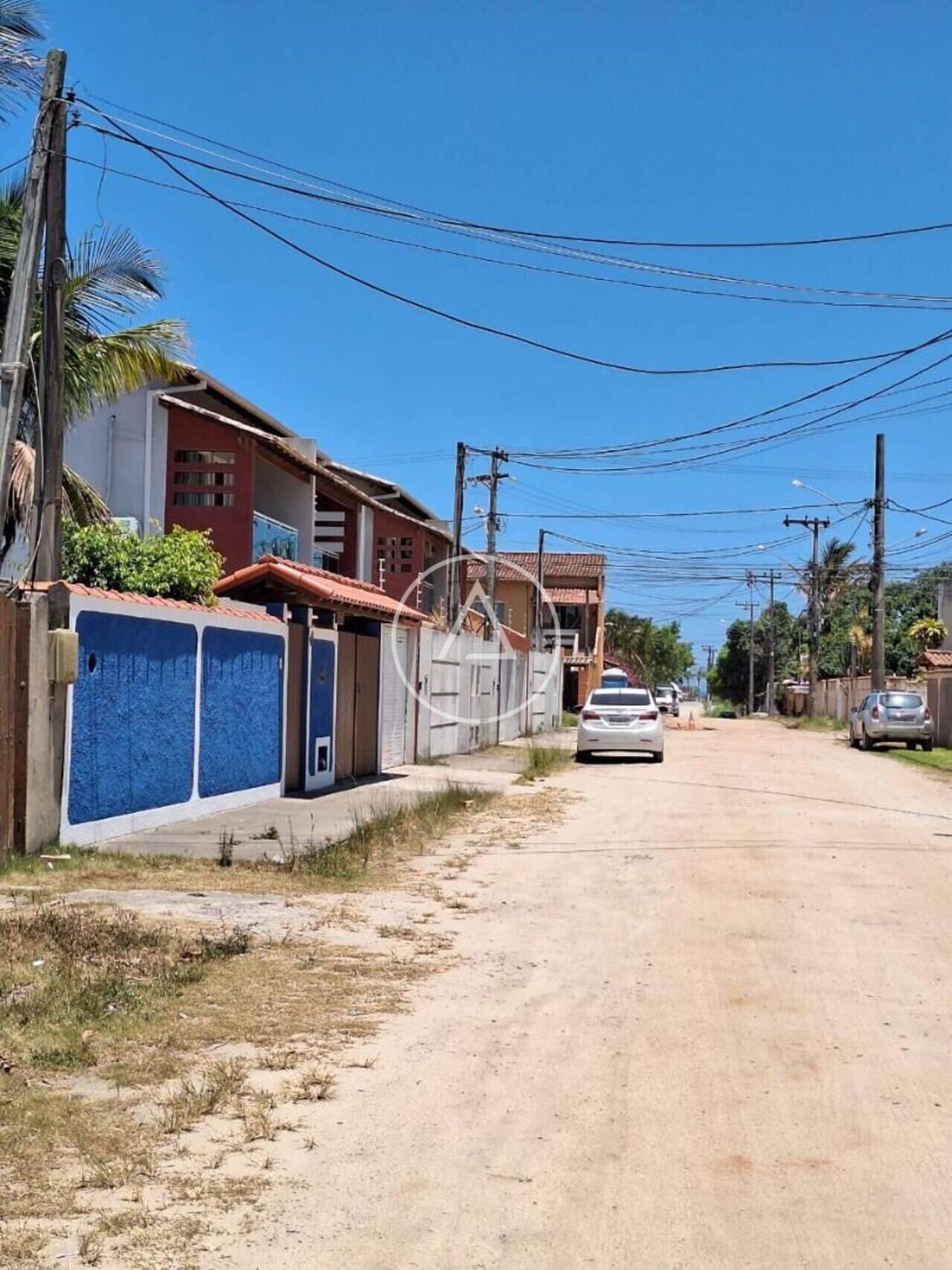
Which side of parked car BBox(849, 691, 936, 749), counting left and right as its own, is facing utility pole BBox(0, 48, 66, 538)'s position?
back

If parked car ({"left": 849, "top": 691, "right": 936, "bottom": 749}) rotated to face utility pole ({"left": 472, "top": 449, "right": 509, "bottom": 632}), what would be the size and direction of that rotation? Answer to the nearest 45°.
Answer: approximately 90° to its left

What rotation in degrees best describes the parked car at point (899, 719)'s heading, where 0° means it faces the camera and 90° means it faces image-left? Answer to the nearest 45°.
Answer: approximately 180°

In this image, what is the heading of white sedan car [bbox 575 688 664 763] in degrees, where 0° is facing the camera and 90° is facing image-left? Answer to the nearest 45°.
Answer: approximately 180°

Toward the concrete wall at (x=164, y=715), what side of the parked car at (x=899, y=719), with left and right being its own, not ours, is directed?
back

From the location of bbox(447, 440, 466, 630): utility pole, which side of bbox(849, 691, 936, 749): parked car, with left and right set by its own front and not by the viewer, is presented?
left

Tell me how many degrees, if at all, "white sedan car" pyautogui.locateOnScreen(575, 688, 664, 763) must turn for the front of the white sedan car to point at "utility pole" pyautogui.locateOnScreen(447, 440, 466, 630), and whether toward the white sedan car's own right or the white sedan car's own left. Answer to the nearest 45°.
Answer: approximately 45° to the white sedan car's own left

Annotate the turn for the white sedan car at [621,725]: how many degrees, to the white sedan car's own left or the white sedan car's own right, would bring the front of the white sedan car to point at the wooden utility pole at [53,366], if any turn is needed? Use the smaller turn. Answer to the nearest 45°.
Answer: approximately 180°

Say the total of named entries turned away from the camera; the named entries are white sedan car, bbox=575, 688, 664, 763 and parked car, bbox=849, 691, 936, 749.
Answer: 2

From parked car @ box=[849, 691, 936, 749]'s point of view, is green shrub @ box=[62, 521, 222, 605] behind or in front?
behind

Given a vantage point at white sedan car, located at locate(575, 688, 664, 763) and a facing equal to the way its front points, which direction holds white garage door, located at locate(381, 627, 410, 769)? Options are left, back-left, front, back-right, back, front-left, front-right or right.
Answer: back-left

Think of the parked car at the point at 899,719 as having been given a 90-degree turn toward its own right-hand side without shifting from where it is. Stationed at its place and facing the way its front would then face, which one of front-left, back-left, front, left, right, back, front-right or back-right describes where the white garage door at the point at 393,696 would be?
back-right

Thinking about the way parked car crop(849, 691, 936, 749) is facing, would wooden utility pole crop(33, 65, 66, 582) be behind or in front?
behind

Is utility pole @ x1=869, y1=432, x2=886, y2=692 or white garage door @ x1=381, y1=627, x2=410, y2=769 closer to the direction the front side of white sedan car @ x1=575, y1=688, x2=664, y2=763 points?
the utility pole

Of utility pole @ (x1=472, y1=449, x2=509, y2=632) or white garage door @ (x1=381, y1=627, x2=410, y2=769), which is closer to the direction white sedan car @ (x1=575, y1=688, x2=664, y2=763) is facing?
the utility pole
